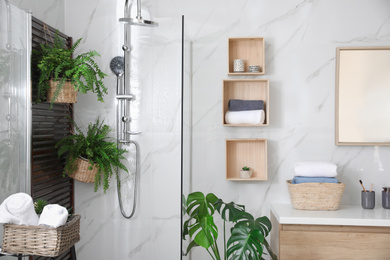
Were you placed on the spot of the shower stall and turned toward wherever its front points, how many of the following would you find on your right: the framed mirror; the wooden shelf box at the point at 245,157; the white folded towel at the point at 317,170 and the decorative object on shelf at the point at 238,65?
0

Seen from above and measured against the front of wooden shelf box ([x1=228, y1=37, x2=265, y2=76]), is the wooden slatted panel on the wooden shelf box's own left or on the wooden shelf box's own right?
on the wooden shelf box's own right

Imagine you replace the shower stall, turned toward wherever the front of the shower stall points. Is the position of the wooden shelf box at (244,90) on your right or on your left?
on your left

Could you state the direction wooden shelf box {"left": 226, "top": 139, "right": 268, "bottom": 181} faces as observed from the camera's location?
facing the viewer

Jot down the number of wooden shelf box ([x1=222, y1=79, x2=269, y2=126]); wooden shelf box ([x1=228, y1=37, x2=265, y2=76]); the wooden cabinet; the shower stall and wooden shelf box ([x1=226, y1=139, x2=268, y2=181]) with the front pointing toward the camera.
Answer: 5

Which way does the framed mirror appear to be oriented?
toward the camera

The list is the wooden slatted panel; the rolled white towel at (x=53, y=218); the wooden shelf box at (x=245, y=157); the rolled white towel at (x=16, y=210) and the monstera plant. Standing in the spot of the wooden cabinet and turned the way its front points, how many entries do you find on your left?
0

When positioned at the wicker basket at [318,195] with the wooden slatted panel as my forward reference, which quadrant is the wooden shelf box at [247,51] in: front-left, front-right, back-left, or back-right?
front-right

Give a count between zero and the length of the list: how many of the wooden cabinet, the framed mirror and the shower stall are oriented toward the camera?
3

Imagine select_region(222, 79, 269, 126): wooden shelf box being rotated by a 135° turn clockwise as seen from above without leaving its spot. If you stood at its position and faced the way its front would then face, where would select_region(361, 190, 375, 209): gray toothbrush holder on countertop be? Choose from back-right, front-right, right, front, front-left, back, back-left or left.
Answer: back-right

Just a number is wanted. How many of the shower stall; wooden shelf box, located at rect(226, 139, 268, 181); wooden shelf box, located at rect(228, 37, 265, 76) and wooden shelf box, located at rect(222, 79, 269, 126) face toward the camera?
4

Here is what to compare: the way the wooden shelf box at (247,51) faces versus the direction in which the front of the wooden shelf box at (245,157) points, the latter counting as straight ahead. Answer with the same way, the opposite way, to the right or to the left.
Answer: the same way

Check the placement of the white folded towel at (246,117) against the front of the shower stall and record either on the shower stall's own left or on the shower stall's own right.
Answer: on the shower stall's own left

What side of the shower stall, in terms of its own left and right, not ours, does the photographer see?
front

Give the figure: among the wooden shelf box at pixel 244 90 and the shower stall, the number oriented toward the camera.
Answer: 2

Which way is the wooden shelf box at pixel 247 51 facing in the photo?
toward the camera

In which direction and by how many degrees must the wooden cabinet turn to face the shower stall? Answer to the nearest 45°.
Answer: approximately 45° to its right

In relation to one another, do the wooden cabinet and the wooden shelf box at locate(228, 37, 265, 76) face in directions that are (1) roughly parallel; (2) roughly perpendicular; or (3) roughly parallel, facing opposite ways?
roughly parallel

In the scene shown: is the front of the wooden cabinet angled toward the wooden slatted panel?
no
